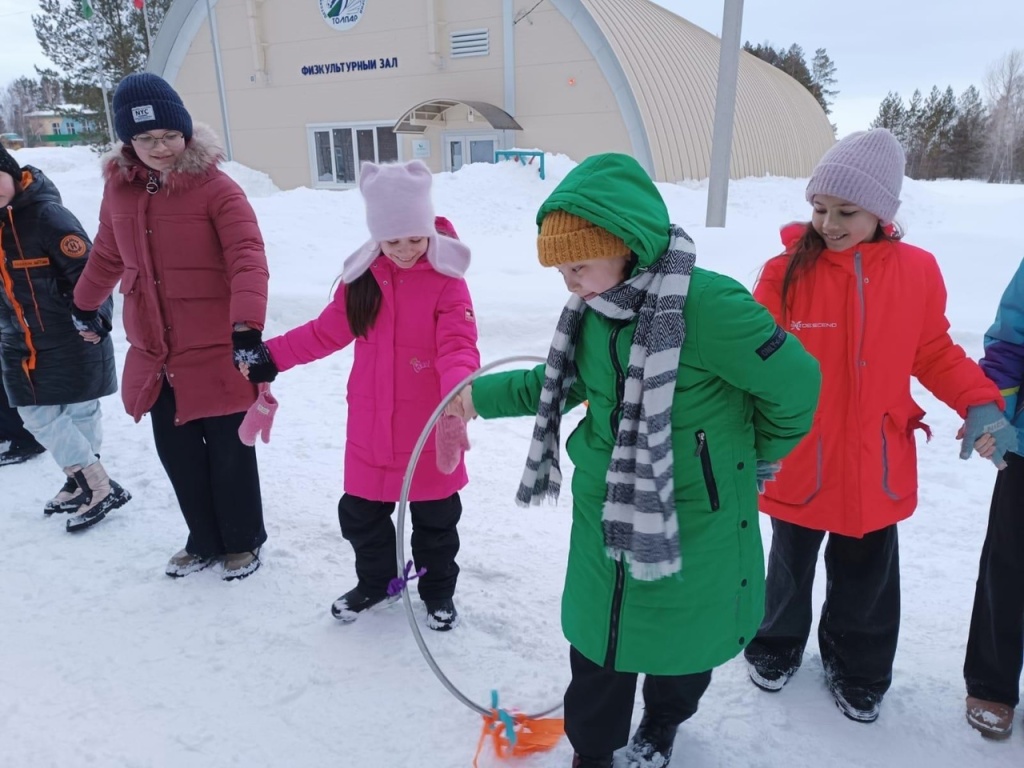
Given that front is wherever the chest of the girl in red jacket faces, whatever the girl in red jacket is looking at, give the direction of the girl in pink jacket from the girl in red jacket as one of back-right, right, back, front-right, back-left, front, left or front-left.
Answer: right

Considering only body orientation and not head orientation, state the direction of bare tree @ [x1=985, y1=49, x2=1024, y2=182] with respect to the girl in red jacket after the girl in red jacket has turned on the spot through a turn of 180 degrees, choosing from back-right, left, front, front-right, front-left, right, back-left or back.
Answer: front

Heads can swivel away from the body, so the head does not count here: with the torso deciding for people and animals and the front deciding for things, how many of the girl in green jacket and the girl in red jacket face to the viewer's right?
0

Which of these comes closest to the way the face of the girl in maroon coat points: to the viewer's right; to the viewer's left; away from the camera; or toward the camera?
toward the camera

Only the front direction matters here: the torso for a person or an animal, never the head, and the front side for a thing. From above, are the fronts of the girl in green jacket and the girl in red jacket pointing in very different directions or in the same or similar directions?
same or similar directions

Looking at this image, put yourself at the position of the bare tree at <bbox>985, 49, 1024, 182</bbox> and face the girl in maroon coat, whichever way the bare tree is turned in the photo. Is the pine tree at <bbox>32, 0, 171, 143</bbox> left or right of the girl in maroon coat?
right

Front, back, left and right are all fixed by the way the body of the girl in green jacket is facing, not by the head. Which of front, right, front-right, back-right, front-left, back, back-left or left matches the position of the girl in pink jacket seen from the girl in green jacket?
right

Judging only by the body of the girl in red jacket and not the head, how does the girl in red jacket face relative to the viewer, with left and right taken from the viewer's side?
facing the viewer

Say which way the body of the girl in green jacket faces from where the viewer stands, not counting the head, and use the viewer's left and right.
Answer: facing the viewer and to the left of the viewer

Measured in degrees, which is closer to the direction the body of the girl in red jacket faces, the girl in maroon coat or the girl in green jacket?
the girl in green jacket

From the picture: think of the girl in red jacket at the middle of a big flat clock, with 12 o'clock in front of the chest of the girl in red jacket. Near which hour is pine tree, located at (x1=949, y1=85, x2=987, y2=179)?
The pine tree is roughly at 6 o'clock from the girl in red jacket.

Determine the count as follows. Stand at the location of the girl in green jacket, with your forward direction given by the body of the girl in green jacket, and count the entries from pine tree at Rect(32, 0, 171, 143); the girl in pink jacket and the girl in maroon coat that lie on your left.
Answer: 0

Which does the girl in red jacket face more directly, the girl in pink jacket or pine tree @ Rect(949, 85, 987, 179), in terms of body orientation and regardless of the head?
the girl in pink jacket

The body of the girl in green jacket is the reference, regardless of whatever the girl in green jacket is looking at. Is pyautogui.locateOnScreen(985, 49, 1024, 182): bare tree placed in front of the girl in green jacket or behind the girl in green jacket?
behind

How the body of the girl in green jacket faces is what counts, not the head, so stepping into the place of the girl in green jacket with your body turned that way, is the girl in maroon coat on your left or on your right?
on your right

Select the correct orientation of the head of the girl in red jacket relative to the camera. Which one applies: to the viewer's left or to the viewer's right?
to the viewer's left

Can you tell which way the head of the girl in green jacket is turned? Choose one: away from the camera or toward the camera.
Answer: toward the camera
